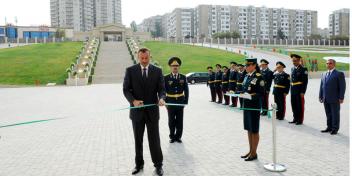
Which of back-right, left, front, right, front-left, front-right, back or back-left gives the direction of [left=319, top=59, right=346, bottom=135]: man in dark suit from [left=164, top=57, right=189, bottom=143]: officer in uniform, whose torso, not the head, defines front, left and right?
left

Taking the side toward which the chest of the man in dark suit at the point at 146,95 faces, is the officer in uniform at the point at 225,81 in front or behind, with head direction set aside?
behind

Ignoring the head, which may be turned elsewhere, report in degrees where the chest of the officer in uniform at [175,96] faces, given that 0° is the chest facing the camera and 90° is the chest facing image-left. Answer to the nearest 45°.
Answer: approximately 0°

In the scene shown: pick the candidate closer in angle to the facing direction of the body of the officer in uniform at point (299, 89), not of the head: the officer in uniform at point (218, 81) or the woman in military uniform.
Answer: the woman in military uniform

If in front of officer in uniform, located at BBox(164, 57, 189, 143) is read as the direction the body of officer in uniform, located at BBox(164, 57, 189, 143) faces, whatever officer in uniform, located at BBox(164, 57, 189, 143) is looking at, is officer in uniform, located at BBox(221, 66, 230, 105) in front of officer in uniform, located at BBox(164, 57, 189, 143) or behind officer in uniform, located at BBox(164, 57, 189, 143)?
behind

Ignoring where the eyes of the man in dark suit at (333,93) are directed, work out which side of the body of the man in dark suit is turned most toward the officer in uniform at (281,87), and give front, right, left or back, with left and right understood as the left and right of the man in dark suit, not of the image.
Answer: right

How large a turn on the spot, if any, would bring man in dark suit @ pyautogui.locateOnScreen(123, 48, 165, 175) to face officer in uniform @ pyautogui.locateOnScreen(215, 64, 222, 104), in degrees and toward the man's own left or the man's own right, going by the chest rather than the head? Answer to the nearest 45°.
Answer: approximately 180°

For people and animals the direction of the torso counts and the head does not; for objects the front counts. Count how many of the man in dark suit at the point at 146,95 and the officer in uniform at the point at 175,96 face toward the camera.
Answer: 2

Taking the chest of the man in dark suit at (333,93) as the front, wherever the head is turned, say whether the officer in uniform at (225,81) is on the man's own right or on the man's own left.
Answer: on the man's own right

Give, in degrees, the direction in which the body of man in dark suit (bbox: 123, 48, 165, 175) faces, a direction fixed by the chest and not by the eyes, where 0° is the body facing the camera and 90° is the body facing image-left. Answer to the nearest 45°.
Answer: approximately 0°
